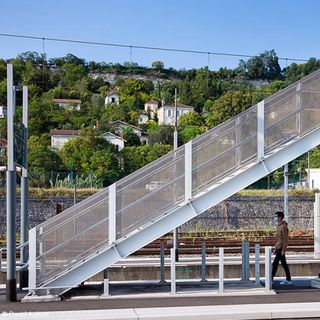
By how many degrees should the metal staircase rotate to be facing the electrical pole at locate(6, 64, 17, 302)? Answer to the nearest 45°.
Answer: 0° — it already faces it

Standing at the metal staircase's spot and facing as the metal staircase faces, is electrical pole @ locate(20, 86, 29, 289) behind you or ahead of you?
ahead

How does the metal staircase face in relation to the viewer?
to the viewer's left
